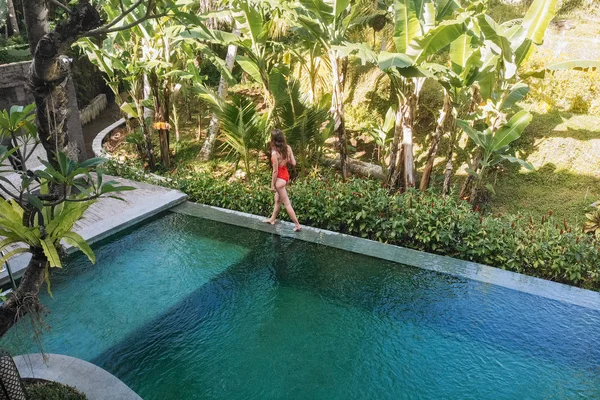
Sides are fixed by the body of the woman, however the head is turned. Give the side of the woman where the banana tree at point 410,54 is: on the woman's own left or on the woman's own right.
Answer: on the woman's own right

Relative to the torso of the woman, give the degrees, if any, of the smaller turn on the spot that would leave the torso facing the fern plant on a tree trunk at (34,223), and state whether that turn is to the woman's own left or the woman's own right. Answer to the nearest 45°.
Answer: approximately 135° to the woman's own left

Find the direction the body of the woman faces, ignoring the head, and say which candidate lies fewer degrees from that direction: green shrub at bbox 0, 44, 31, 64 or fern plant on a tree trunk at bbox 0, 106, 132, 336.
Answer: the green shrub
